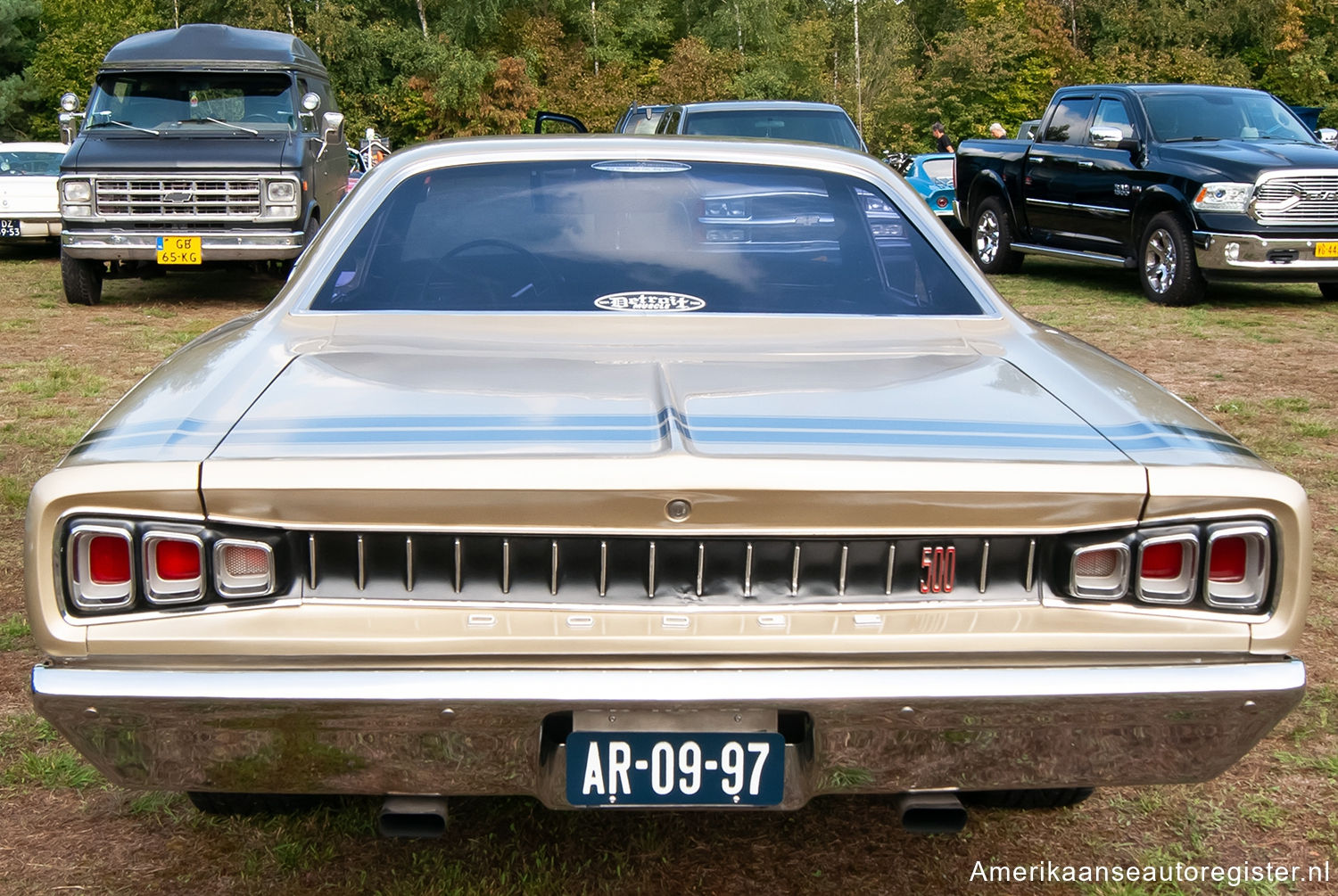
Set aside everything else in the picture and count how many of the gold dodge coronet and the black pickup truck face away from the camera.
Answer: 1

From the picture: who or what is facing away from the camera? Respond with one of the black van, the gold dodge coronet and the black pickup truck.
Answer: the gold dodge coronet

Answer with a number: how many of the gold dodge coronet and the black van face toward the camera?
1

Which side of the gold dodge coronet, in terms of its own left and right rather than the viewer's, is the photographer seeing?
back

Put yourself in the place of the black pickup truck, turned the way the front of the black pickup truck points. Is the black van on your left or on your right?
on your right

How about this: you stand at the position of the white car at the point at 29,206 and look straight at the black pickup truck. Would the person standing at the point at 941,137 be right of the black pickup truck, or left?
left

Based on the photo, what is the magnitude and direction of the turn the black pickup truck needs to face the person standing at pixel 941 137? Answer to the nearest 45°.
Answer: approximately 135° to its left

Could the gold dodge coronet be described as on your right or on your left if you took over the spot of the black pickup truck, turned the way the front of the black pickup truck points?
on your right
